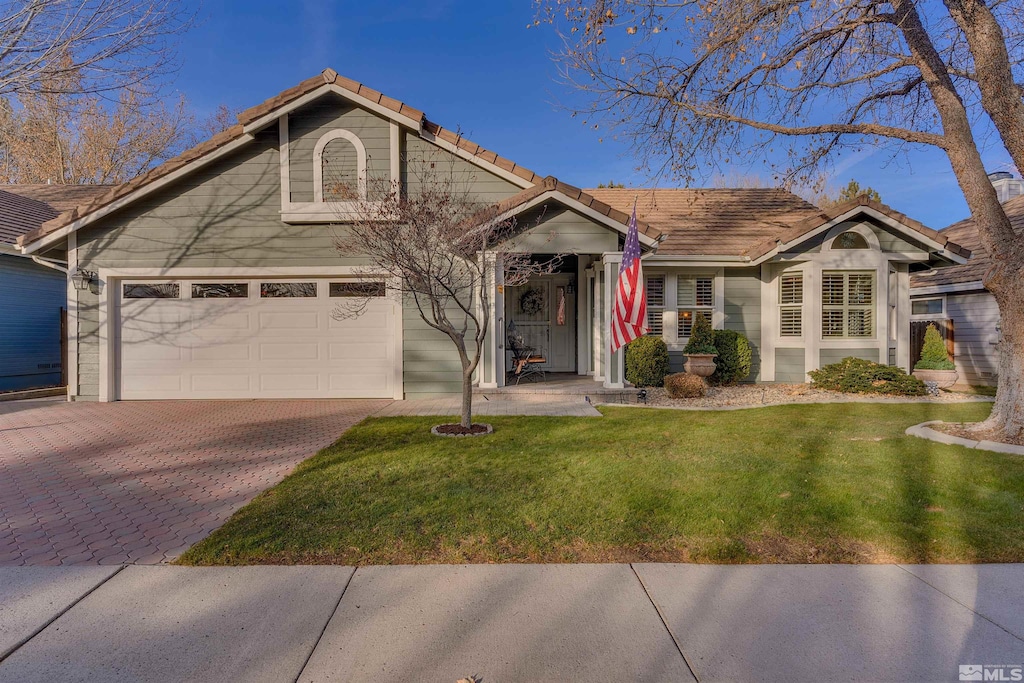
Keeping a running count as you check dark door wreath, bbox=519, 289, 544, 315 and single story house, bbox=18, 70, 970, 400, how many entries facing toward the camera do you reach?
2

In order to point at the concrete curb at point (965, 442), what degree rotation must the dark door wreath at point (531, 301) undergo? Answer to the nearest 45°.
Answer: approximately 45° to its left

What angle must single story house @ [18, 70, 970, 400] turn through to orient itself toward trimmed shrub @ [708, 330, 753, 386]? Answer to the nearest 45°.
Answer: approximately 90° to its left

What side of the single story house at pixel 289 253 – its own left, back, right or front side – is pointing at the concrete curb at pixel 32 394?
right

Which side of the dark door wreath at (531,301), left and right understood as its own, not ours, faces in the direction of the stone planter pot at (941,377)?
left

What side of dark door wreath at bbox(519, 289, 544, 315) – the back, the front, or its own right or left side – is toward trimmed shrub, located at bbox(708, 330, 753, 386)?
left

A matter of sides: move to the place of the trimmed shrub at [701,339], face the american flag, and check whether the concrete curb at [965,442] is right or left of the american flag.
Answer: left

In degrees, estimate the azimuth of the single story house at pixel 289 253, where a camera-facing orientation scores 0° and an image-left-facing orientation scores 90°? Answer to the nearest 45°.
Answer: approximately 0°

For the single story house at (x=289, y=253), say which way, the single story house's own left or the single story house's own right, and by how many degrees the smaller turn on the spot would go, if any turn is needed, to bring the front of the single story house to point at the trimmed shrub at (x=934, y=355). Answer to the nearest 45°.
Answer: approximately 90° to the single story house's own left

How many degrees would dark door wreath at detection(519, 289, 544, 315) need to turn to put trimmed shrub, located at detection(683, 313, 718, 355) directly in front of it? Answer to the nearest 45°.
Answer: approximately 45° to its left
